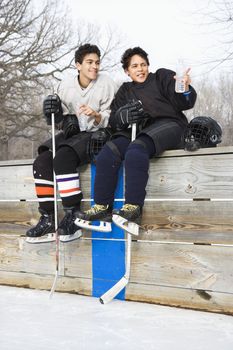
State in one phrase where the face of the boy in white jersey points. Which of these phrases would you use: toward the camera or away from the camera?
toward the camera

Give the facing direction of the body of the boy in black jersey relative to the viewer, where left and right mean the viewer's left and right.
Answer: facing the viewer and to the left of the viewer

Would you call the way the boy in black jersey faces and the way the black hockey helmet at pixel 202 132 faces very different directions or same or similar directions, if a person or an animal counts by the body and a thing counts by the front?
same or similar directions

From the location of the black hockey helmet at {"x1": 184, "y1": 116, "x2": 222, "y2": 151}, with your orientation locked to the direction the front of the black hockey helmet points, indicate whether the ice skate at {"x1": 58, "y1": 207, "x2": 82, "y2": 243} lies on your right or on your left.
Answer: on your right

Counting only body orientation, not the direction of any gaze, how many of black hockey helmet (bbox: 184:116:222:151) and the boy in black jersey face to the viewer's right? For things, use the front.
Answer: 0
